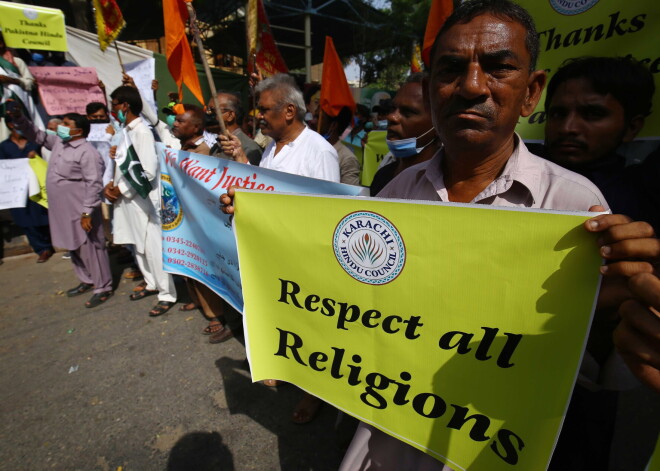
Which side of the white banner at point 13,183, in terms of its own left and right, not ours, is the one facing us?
front

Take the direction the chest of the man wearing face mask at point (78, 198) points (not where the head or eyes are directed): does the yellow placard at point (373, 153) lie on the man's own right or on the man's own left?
on the man's own left

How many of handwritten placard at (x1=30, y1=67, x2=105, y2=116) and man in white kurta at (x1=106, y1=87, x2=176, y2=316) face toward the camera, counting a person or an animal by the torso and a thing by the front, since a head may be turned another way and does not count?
1
